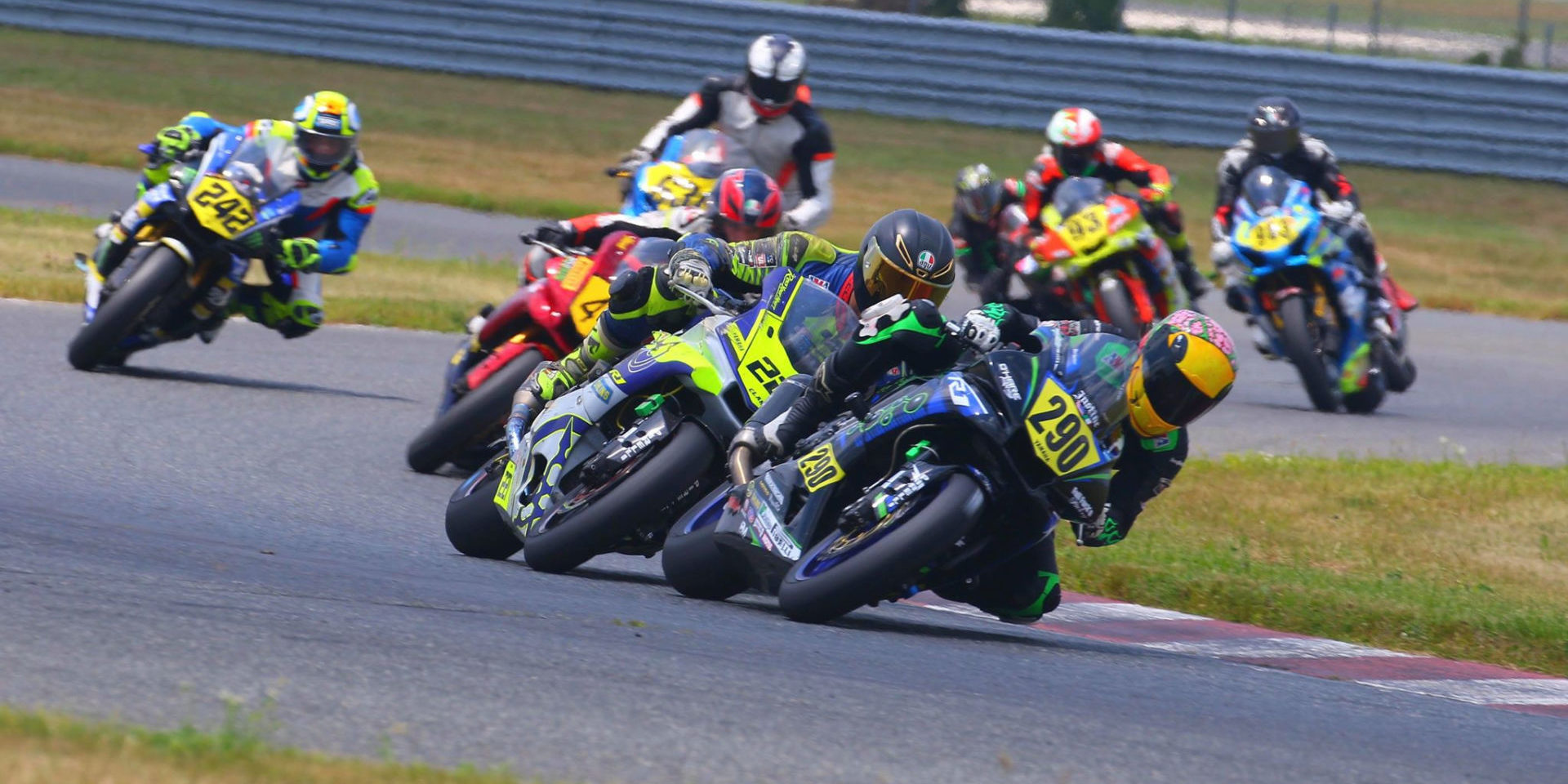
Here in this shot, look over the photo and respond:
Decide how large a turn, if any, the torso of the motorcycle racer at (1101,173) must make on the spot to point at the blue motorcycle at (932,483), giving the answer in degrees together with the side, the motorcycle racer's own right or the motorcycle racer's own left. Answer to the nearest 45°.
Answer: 0° — they already face it

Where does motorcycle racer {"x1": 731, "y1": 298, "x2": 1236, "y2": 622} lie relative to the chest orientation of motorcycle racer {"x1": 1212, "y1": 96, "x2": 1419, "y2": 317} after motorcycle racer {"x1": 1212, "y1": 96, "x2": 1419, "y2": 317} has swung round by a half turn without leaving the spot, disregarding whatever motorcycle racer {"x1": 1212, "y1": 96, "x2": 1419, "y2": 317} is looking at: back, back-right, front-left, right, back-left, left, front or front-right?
back

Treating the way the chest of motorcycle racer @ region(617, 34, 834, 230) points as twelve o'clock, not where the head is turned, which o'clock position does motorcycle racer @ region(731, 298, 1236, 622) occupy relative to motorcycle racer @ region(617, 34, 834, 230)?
motorcycle racer @ region(731, 298, 1236, 622) is roughly at 12 o'clock from motorcycle racer @ region(617, 34, 834, 230).

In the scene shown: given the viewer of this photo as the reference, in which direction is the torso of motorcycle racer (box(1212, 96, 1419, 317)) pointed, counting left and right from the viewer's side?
facing the viewer

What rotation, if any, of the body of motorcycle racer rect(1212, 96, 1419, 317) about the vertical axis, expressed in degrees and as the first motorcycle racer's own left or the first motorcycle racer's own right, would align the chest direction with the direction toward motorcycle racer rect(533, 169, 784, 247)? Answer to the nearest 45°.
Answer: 0° — they already face them

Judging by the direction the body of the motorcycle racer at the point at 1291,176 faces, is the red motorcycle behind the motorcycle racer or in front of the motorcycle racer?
in front

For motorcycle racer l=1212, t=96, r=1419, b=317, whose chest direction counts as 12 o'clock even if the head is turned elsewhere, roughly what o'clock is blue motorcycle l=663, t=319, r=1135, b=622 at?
The blue motorcycle is roughly at 12 o'clock from the motorcycle racer.

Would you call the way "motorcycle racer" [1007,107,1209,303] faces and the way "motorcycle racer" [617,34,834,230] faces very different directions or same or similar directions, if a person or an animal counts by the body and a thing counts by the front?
same or similar directions

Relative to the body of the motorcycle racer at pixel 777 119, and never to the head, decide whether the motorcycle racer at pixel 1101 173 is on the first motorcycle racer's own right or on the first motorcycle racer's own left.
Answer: on the first motorcycle racer's own left

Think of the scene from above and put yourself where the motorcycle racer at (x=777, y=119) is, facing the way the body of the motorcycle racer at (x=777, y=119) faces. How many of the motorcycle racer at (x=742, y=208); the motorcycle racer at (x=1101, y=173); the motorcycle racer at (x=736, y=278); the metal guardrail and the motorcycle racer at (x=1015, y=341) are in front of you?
3

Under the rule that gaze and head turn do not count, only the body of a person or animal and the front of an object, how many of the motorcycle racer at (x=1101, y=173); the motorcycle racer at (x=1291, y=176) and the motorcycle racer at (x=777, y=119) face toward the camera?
3

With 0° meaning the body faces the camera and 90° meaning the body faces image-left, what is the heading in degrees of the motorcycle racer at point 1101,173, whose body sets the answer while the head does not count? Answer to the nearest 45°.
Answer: approximately 0°

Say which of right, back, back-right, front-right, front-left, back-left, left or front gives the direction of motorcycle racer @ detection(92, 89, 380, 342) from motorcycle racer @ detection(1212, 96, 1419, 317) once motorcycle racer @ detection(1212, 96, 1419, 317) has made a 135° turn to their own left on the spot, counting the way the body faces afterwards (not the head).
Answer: back

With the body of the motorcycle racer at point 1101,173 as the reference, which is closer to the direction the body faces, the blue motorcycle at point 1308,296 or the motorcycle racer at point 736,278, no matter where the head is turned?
the motorcycle racer

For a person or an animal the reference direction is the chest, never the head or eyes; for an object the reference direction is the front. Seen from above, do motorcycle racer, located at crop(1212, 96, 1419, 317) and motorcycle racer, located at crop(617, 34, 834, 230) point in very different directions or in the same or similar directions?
same or similar directions

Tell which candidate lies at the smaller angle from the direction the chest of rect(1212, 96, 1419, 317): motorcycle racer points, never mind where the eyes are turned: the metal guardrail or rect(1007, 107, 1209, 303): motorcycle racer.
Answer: the motorcycle racer

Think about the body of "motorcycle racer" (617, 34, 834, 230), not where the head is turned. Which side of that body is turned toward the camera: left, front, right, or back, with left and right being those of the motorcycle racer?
front
